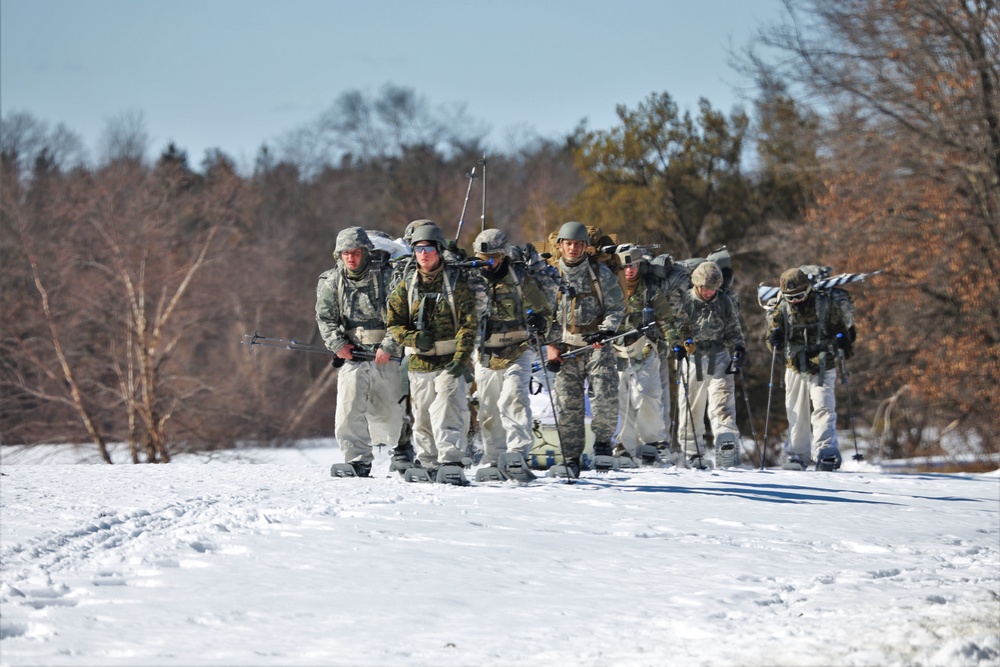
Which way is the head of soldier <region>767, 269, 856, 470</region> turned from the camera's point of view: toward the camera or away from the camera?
toward the camera

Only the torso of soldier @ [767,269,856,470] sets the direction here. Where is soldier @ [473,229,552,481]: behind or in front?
in front

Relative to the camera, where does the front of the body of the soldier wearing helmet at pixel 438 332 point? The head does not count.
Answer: toward the camera

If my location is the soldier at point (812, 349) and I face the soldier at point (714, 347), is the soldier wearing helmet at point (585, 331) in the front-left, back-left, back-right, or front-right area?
front-left

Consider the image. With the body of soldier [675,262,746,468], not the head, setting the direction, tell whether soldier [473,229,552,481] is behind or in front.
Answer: in front

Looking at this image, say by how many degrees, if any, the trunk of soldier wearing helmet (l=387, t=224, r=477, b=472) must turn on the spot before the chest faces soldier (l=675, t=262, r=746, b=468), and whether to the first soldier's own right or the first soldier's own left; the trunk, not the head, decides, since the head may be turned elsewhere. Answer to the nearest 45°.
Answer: approximately 135° to the first soldier's own left

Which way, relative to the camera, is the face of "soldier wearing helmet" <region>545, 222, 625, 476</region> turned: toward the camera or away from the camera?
toward the camera

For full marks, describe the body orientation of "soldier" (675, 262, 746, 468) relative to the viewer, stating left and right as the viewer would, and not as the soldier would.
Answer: facing the viewer
